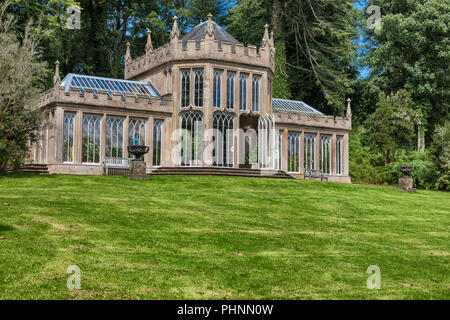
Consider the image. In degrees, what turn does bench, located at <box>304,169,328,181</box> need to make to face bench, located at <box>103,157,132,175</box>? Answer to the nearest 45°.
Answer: approximately 90° to its right

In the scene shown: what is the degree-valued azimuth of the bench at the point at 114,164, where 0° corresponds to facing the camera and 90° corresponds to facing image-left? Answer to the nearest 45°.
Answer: approximately 315°

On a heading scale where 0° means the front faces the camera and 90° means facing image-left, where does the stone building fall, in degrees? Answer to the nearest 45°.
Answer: approximately 315°

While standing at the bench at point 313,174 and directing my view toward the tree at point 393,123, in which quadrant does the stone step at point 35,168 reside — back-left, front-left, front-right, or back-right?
back-left

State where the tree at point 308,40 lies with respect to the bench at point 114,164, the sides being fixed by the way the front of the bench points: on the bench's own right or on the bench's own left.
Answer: on the bench's own left

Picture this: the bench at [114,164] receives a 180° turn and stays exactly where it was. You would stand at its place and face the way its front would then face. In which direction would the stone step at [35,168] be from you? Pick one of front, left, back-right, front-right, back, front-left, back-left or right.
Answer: front-left

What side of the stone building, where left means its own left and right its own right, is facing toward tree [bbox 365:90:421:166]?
left

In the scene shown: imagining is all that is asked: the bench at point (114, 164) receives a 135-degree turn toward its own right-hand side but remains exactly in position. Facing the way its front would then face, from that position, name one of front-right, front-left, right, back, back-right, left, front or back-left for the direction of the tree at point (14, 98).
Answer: front-left

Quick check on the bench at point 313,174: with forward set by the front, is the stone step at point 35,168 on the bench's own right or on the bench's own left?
on the bench's own right

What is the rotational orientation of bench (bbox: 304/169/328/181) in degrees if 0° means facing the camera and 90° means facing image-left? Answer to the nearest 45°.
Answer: approximately 315°
